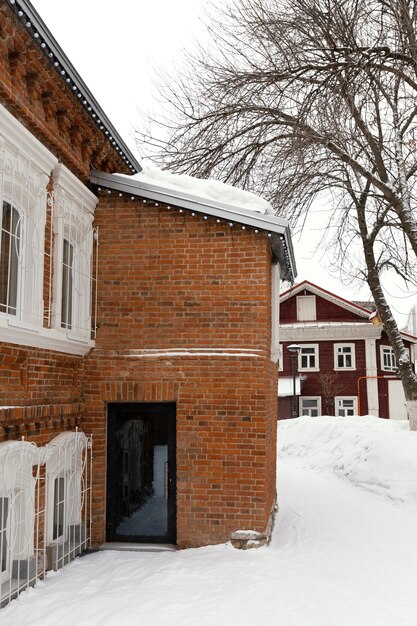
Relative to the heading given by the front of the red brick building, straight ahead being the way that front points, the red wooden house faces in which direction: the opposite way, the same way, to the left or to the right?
the same way

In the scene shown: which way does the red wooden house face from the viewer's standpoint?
toward the camera

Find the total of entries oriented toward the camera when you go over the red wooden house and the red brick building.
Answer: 2

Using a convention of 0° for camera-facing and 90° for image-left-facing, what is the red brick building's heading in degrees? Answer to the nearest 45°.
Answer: approximately 0°

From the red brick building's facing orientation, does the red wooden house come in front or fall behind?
behind

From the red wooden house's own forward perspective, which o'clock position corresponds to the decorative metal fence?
The decorative metal fence is roughly at 12 o'clock from the red wooden house.
